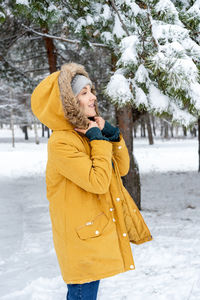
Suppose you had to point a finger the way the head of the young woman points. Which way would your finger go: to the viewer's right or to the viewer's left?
to the viewer's right

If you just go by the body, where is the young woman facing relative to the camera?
to the viewer's right
